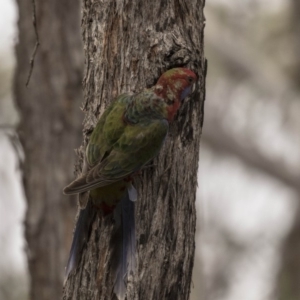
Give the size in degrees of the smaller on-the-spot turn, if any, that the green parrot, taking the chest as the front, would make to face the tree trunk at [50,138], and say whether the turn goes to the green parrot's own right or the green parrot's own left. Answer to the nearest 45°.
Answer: approximately 45° to the green parrot's own left

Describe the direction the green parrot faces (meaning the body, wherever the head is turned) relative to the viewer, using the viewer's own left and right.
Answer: facing away from the viewer and to the right of the viewer
